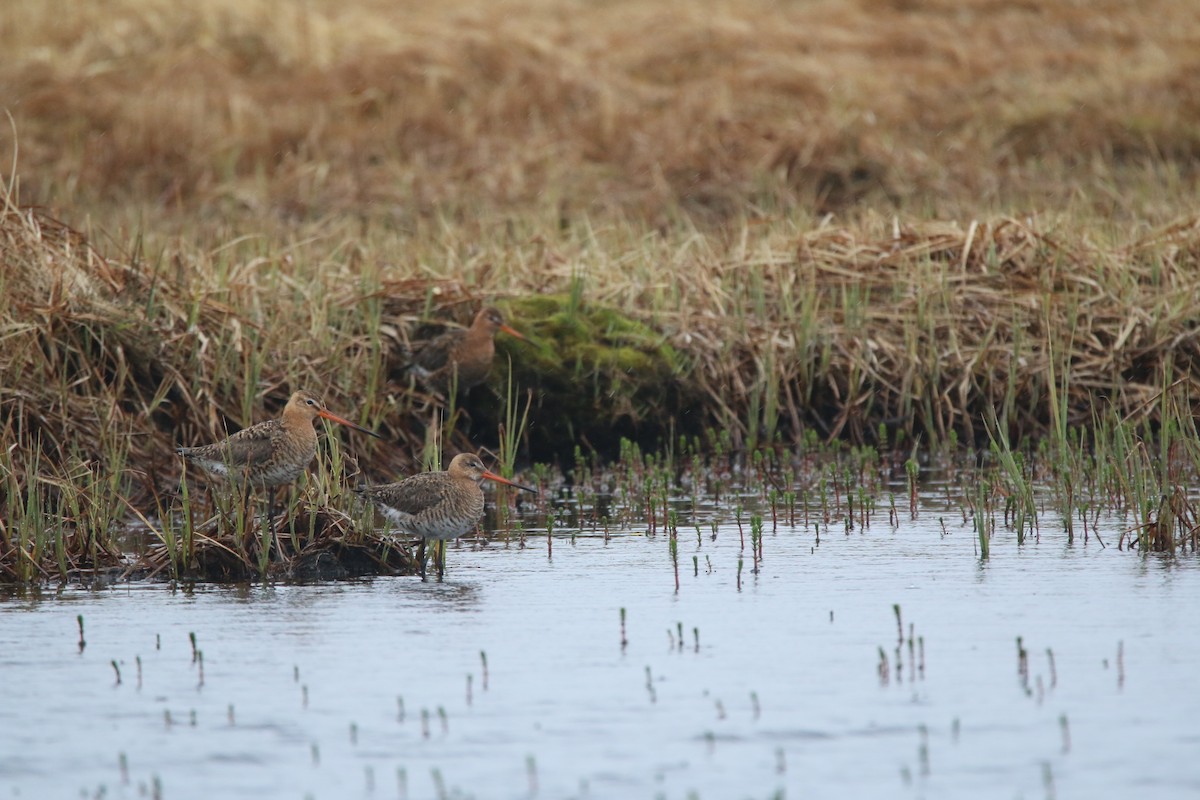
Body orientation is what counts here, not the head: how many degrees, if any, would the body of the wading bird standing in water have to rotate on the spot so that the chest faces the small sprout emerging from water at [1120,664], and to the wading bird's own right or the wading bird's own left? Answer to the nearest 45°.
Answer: approximately 45° to the wading bird's own right

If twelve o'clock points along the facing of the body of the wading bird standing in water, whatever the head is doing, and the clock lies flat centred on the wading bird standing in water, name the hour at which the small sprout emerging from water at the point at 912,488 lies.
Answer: The small sprout emerging from water is roughly at 11 o'clock from the wading bird standing in water.

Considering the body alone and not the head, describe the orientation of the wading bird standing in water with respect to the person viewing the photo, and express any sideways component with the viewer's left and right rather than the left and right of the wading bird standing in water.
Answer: facing to the right of the viewer

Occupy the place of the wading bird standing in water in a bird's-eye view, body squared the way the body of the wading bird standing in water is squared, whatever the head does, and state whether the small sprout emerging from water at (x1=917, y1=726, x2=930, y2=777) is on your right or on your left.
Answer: on your right

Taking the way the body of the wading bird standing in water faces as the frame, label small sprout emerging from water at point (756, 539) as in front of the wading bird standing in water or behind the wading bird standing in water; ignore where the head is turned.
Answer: in front

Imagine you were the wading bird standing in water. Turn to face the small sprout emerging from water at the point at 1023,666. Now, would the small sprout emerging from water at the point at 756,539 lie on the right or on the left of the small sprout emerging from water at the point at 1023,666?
left

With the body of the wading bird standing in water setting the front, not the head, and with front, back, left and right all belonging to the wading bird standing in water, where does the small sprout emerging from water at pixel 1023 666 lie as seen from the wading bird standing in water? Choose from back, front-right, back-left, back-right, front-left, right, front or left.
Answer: front-right

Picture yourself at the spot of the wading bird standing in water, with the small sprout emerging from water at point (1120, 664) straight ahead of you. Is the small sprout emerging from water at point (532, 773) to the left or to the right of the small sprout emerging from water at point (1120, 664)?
right

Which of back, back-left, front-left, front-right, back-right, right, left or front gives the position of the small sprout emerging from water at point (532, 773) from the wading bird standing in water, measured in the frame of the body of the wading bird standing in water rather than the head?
right
